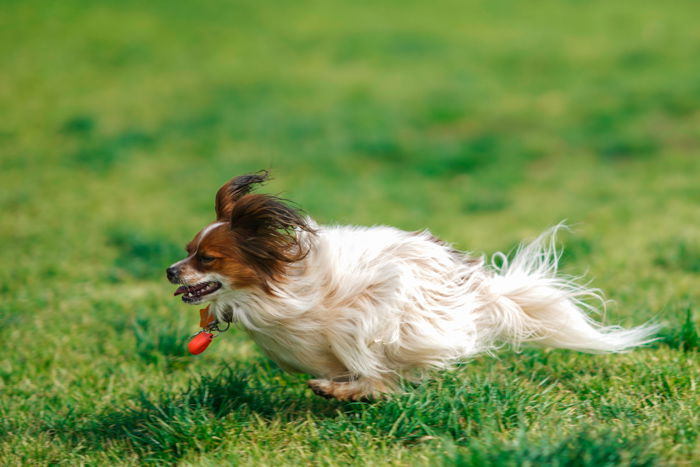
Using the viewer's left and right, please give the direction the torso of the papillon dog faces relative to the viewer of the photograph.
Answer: facing to the left of the viewer
